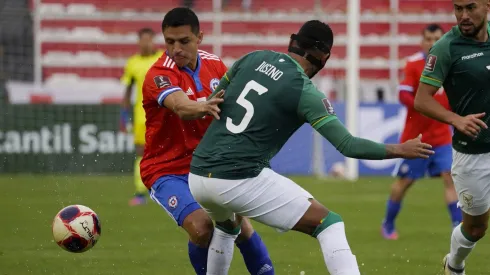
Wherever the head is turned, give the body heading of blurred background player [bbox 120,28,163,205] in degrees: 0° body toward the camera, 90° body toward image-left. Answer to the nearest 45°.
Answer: approximately 0°

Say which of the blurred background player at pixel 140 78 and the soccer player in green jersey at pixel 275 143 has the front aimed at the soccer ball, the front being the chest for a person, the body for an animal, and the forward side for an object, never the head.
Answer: the blurred background player

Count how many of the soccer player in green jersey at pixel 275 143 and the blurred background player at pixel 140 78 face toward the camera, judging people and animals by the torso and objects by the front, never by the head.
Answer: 1

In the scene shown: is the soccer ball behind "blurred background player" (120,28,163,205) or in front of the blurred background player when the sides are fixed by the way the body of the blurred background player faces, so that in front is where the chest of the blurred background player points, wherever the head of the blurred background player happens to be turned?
in front
